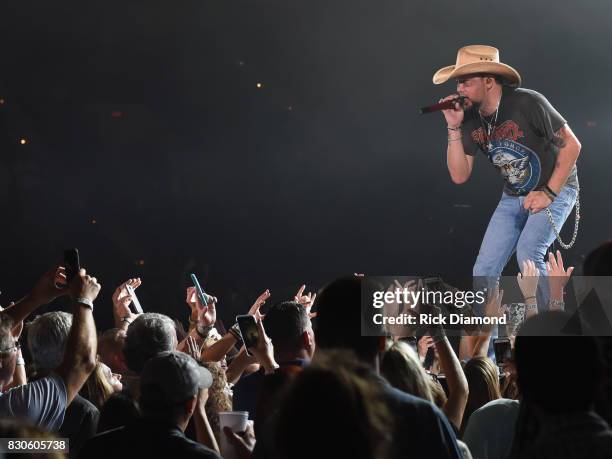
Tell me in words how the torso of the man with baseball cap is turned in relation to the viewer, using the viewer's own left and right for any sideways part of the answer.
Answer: facing away from the viewer and to the right of the viewer

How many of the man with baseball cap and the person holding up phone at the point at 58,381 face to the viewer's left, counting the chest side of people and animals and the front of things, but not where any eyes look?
0

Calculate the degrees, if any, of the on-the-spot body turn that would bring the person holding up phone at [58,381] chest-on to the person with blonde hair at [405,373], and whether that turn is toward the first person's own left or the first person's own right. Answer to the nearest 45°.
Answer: approximately 45° to the first person's own right

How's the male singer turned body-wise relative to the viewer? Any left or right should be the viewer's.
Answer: facing the viewer and to the left of the viewer

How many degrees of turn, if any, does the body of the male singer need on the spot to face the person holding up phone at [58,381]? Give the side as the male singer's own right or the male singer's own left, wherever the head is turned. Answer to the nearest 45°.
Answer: approximately 45° to the male singer's own left

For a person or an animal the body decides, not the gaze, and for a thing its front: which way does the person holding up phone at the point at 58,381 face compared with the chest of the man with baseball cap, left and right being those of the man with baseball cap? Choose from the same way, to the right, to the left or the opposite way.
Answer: the same way

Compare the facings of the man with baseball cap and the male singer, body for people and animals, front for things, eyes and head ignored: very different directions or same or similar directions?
very different directions

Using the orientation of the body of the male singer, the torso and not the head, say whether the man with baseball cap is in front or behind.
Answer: in front

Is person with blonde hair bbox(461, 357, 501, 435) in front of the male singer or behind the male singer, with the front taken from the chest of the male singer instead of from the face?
in front

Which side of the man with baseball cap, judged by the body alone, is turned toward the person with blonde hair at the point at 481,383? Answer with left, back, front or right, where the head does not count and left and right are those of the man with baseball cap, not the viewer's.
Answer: front

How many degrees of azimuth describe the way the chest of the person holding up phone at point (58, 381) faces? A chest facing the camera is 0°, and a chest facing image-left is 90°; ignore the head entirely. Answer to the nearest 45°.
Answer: approximately 225°

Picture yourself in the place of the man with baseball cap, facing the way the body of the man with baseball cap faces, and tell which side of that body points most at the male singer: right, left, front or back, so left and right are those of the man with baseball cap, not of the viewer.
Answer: front

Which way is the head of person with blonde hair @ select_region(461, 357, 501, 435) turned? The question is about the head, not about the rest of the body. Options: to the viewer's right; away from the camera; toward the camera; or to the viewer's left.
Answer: away from the camera
